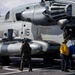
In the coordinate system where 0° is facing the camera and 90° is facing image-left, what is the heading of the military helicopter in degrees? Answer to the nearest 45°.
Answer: approximately 315°
